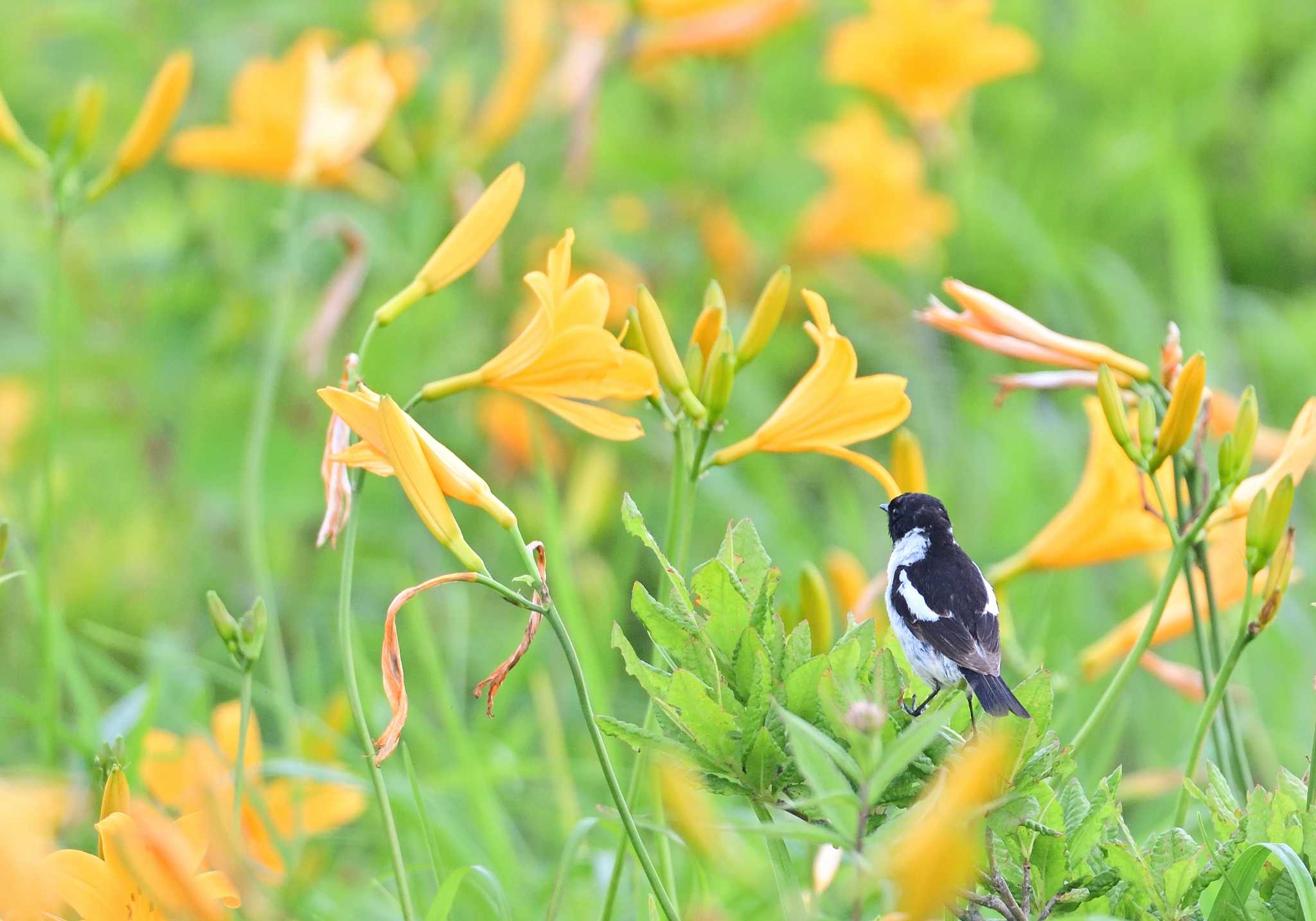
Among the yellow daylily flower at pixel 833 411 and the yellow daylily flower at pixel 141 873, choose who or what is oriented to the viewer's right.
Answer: the yellow daylily flower at pixel 833 411

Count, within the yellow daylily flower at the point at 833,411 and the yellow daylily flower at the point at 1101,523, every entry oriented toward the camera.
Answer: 0

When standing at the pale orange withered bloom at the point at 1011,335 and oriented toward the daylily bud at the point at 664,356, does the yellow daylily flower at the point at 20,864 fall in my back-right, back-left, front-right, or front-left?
front-left

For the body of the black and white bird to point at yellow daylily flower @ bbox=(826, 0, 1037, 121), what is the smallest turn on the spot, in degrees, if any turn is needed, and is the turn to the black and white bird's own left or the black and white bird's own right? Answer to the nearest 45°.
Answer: approximately 45° to the black and white bird's own right

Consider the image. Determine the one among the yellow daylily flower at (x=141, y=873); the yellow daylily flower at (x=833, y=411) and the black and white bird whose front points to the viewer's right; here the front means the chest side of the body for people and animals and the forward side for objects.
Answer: the yellow daylily flower at (x=833, y=411)

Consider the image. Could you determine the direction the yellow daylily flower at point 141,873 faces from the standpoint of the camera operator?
facing the viewer

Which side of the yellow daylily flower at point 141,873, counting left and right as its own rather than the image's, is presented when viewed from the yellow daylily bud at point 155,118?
back

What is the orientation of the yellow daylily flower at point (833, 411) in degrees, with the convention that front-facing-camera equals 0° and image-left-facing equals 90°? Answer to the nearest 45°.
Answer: approximately 270°
